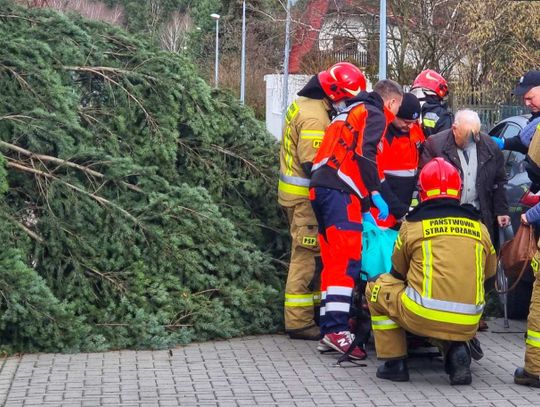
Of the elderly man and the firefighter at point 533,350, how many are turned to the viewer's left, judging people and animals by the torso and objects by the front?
1

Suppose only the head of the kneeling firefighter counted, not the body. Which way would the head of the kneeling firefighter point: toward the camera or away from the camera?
away from the camera

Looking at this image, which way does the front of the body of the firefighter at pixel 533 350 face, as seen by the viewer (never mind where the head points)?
to the viewer's left

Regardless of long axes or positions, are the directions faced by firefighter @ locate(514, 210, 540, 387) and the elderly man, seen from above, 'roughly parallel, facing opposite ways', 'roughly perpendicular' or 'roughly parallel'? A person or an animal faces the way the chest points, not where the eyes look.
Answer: roughly perpendicular

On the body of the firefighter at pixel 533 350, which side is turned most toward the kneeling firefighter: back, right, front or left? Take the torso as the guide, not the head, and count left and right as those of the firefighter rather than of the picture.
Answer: front

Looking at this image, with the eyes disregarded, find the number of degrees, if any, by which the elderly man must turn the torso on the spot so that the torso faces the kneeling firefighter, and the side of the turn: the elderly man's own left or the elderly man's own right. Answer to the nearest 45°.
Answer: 0° — they already face them

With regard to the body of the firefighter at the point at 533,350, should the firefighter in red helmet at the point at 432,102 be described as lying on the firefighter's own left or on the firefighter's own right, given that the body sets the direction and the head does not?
on the firefighter's own right

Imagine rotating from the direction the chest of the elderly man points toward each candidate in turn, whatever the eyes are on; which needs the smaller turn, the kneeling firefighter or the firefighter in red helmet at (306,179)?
the kneeling firefighter

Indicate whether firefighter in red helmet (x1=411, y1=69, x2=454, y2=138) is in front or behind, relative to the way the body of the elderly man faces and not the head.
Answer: behind
